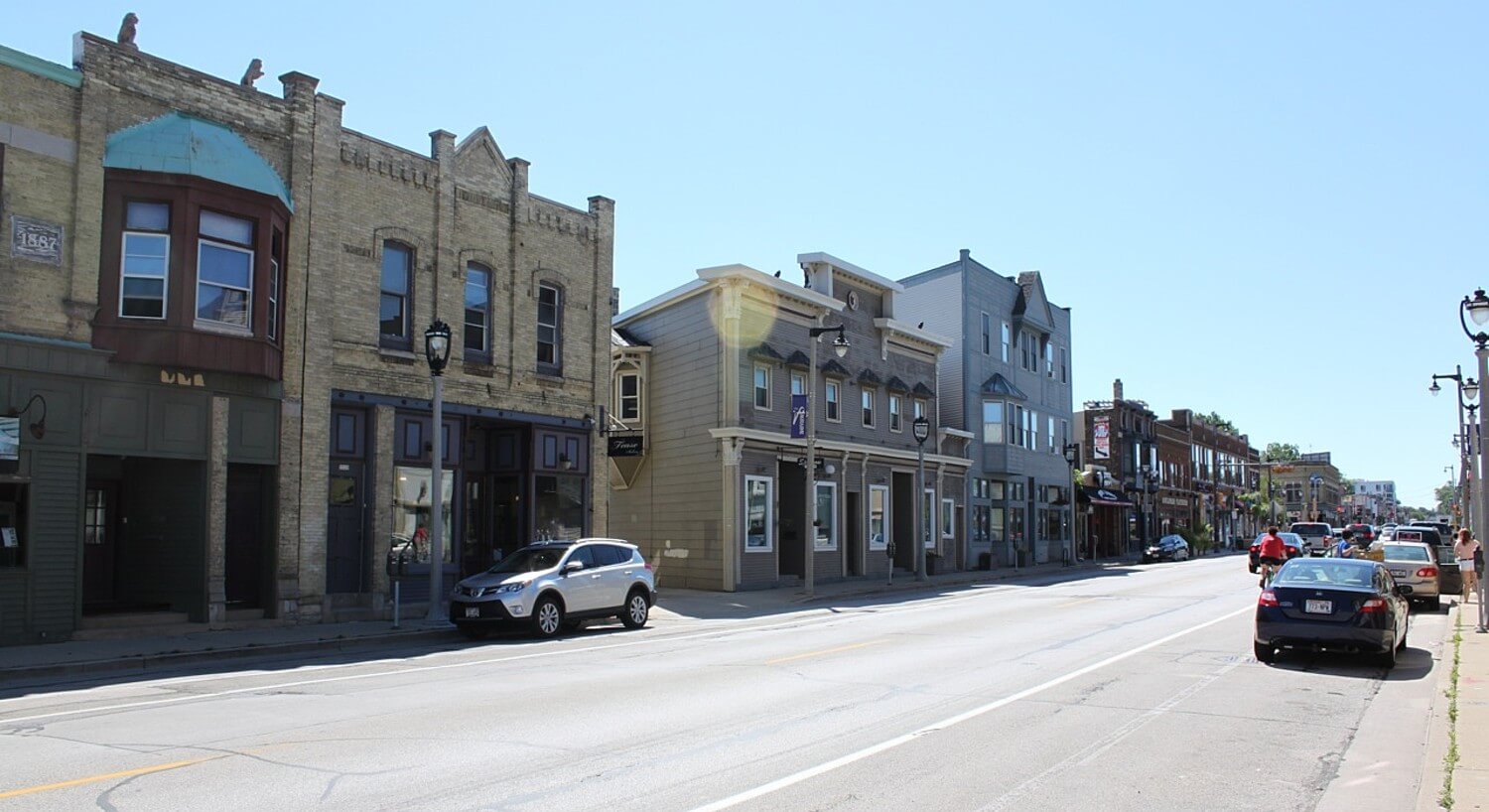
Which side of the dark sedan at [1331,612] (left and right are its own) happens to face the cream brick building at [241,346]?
left

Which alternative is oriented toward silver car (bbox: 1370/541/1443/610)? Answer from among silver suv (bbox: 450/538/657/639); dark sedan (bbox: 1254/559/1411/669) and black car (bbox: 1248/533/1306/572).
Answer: the dark sedan

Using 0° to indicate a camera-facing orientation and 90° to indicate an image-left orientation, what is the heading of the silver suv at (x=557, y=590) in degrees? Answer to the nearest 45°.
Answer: approximately 45°

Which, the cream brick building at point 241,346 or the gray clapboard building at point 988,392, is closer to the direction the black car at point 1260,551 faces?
the gray clapboard building

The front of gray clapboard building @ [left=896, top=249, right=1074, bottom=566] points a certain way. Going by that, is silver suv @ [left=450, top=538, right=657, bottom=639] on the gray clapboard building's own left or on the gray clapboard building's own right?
on the gray clapboard building's own right

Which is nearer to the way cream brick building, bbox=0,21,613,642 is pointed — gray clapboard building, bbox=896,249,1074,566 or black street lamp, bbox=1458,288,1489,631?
the black street lamp

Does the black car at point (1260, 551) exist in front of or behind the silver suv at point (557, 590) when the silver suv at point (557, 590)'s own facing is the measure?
behind

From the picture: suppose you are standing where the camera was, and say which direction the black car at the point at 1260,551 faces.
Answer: facing away from the viewer

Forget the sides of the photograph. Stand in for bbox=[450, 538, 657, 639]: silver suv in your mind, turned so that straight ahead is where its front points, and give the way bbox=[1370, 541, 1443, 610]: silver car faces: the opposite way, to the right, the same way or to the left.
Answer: the opposite way

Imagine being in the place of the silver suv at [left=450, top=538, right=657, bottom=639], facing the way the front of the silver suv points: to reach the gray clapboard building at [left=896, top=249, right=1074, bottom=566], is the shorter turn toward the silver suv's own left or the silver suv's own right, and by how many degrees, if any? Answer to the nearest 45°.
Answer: approximately 180°

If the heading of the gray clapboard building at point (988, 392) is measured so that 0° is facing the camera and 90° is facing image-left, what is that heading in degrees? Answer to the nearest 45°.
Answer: approximately 315°

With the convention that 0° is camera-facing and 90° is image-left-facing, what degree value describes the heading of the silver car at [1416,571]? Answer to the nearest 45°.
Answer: approximately 180°
